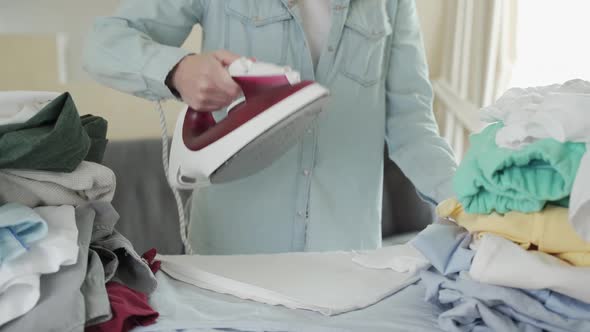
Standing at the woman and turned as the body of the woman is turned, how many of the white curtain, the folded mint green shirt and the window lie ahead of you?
1

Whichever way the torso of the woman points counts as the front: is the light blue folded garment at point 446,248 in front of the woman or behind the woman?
in front

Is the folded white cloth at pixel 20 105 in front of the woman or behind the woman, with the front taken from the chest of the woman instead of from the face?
in front

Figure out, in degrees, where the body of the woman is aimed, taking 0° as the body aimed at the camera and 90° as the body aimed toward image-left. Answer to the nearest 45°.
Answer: approximately 0°

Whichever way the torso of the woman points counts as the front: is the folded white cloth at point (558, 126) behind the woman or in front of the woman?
in front

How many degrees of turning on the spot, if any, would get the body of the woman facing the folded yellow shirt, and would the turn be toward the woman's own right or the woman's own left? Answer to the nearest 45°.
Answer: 0° — they already face it

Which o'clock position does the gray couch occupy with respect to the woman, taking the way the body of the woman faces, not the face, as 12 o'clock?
The gray couch is roughly at 5 o'clock from the woman.

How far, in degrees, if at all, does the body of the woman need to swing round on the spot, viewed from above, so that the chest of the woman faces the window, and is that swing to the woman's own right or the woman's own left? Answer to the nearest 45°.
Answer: approximately 135° to the woman's own left

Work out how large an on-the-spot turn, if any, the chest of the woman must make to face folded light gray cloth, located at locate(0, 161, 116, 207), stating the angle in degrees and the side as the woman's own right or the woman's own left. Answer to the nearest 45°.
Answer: approximately 45° to the woman's own right

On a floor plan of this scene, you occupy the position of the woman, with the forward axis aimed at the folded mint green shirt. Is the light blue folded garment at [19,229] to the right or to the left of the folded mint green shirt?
right

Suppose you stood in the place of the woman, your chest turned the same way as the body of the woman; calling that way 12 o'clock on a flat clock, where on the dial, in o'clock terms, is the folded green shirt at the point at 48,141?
The folded green shirt is roughly at 1 o'clock from the woman.
